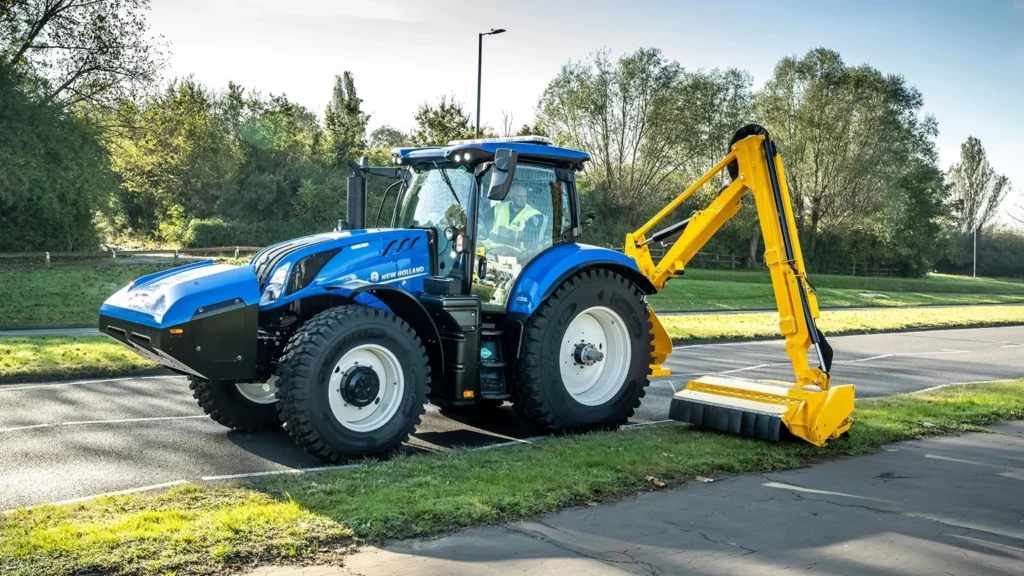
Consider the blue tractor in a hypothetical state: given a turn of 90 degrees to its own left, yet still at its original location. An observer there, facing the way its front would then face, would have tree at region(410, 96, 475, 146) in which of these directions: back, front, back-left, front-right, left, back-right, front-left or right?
back-left

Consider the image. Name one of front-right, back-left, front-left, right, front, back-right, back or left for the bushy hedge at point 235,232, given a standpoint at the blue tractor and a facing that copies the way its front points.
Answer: back-right

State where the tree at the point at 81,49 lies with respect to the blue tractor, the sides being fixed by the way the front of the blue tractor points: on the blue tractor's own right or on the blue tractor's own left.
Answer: on the blue tractor's own right

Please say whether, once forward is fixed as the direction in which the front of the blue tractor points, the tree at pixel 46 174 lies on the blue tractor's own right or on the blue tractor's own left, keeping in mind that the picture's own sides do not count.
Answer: on the blue tractor's own right

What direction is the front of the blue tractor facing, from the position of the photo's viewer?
facing the viewer and to the left of the viewer

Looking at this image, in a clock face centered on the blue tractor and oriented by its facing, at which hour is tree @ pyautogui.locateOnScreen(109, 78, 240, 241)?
The tree is roughly at 4 o'clock from the blue tractor.
